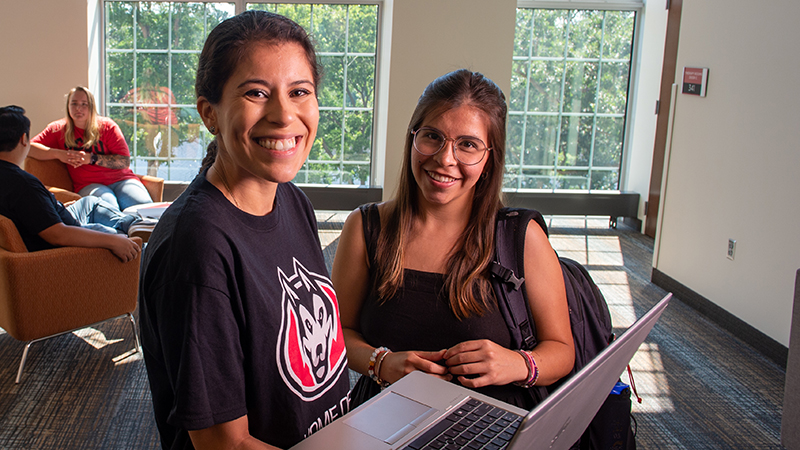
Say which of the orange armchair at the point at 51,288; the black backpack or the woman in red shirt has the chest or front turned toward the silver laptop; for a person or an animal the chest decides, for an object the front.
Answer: the woman in red shirt

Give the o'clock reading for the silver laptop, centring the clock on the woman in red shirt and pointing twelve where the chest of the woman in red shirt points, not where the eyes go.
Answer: The silver laptop is roughly at 12 o'clock from the woman in red shirt.

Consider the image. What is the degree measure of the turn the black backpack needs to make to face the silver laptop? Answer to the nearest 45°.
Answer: approximately 135° to its right

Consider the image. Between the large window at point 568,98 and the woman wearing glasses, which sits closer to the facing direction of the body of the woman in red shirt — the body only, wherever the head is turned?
the woman wearing glasses

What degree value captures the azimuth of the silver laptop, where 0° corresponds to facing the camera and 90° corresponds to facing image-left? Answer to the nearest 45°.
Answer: approximately 135°

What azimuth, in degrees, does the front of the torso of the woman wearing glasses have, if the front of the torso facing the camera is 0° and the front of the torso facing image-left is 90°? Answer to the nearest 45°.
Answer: approximately 0°

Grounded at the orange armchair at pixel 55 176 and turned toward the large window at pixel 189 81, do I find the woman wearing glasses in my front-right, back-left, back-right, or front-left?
back-right

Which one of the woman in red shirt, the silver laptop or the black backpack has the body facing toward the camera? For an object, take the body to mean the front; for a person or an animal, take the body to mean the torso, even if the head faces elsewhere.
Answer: the woman in red shirt

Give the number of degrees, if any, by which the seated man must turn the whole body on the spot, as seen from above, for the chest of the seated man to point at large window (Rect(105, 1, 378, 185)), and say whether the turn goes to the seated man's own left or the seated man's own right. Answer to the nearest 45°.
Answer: approximately 45° to the seated man's own left

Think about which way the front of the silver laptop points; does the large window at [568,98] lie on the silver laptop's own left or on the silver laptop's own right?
on the silver laptop's own right
